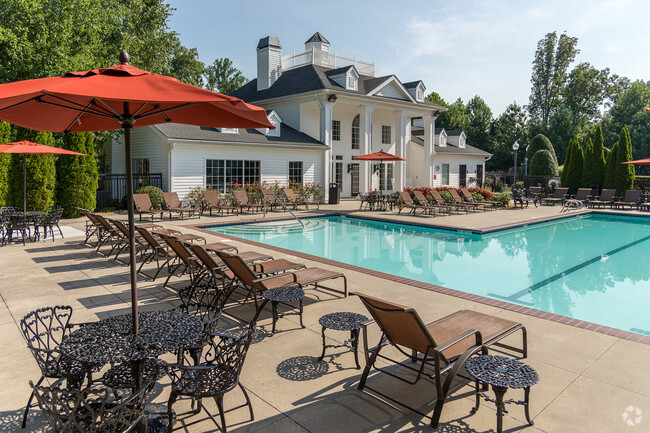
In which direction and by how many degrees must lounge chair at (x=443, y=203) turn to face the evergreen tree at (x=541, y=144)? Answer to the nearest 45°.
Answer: approximately 135° to its left

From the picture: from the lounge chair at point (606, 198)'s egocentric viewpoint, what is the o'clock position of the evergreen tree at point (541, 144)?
The evergreen tree is roughly at 4 o'clock from the lounge chair.

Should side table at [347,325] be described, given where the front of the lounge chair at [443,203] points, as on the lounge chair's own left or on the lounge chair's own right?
on the lounge chair's own right

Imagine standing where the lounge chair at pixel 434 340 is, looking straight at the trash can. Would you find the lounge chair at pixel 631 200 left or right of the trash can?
right

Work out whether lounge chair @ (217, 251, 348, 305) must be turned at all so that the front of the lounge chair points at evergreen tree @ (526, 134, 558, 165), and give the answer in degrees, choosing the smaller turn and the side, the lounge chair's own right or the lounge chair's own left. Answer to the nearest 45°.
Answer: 0° — it already faces it

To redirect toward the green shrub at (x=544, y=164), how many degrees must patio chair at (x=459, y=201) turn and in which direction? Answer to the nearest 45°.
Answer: approximately 135° to its left

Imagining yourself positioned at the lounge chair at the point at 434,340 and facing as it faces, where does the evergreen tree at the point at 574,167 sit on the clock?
The evergreen tree is roughly at 11 o'clock from the lounge chair.

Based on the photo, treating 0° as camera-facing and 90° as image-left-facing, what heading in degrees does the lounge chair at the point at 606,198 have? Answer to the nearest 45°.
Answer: approximately 45°
